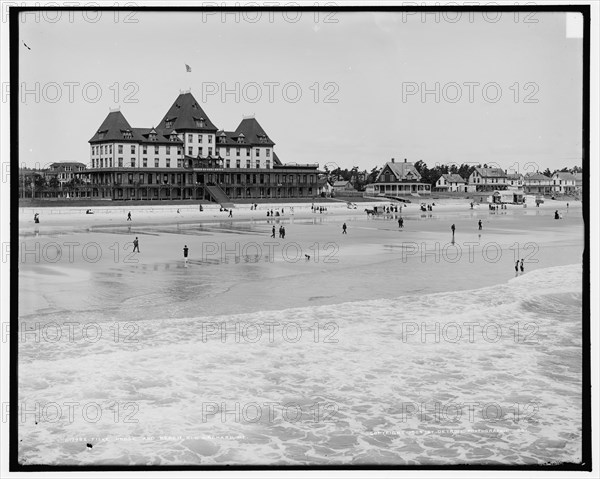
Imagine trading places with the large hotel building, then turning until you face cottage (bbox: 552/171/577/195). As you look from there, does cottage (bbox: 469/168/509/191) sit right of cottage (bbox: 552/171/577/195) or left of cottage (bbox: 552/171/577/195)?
left

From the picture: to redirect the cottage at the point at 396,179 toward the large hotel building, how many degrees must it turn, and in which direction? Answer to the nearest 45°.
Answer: approximately 45° to its right

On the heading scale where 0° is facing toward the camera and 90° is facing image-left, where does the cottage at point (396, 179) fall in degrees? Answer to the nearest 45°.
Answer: approximately 0°
